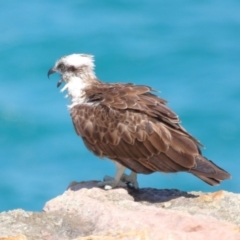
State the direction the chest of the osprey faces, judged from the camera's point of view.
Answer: to the viewer's left
